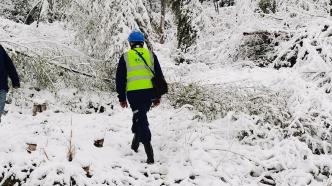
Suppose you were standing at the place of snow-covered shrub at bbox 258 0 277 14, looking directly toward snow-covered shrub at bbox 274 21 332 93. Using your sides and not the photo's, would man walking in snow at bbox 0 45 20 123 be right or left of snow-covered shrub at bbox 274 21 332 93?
right

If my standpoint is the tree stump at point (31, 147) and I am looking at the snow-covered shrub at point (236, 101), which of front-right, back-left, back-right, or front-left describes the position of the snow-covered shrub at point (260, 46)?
front-left

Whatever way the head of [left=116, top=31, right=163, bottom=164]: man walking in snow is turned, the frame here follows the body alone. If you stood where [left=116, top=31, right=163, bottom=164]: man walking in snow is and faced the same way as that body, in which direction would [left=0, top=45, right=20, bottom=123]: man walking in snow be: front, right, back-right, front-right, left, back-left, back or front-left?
left

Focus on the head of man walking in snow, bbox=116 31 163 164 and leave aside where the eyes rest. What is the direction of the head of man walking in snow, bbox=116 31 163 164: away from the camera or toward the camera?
away from the camera

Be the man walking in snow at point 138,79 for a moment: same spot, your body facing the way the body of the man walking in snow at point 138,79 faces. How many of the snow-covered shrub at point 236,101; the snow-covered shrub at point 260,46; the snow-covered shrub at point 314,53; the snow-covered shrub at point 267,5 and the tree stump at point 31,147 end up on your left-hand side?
1

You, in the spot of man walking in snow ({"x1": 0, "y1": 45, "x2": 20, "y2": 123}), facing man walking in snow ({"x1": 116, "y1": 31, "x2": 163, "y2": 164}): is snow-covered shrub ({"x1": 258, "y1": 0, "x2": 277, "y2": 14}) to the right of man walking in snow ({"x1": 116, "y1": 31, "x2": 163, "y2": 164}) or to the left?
left

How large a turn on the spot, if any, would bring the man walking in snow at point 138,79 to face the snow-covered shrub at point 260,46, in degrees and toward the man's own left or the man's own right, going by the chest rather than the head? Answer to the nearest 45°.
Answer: approximately 45° to the man's own right

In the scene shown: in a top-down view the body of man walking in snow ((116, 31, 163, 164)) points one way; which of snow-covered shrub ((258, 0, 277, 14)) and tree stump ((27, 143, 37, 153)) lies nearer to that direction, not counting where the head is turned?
the snow-covered shrub

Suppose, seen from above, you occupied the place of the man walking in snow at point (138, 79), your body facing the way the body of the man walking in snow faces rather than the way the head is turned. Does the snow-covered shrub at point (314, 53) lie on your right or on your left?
on your right

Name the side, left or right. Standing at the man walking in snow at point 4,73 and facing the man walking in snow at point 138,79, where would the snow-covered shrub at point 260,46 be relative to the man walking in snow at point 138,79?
left

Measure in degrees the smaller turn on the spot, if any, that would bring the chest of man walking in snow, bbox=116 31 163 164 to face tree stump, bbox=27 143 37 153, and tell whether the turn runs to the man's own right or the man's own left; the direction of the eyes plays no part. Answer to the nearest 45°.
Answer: approximately 90° to the man's own left

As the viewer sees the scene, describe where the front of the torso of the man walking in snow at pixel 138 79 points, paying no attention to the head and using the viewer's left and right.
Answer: facing away from the viewer

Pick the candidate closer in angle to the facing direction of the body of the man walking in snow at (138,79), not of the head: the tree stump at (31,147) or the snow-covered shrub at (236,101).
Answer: the snow-covered shrub

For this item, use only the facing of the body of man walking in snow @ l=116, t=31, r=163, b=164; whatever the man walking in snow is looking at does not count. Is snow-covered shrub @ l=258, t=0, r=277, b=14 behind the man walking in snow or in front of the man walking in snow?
in front
